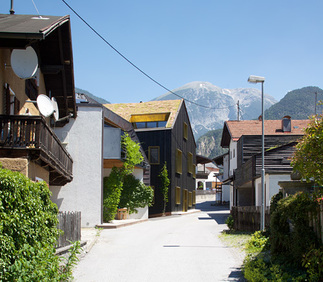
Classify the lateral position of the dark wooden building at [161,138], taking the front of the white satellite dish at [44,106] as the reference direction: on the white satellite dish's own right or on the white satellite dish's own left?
on the white satellite dish's own left

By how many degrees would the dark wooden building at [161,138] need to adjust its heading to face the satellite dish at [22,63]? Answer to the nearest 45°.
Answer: approximately 90° to its right

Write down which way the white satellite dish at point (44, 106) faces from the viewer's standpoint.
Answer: facing the viewer and to the right of the viewer

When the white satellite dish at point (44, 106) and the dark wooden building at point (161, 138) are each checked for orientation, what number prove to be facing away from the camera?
0

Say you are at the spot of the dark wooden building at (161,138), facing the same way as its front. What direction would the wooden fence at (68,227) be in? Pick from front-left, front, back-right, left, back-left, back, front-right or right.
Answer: right

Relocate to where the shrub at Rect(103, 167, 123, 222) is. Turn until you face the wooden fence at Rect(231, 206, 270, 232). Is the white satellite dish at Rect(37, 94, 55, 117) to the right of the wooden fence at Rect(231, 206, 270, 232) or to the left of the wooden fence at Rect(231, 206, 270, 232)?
right

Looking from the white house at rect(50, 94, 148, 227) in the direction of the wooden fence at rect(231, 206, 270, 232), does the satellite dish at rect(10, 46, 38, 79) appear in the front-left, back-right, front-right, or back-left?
front-right

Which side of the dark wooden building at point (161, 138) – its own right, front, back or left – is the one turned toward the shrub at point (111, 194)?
right

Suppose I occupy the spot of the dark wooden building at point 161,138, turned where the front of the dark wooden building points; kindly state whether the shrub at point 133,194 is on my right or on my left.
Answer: on my right
